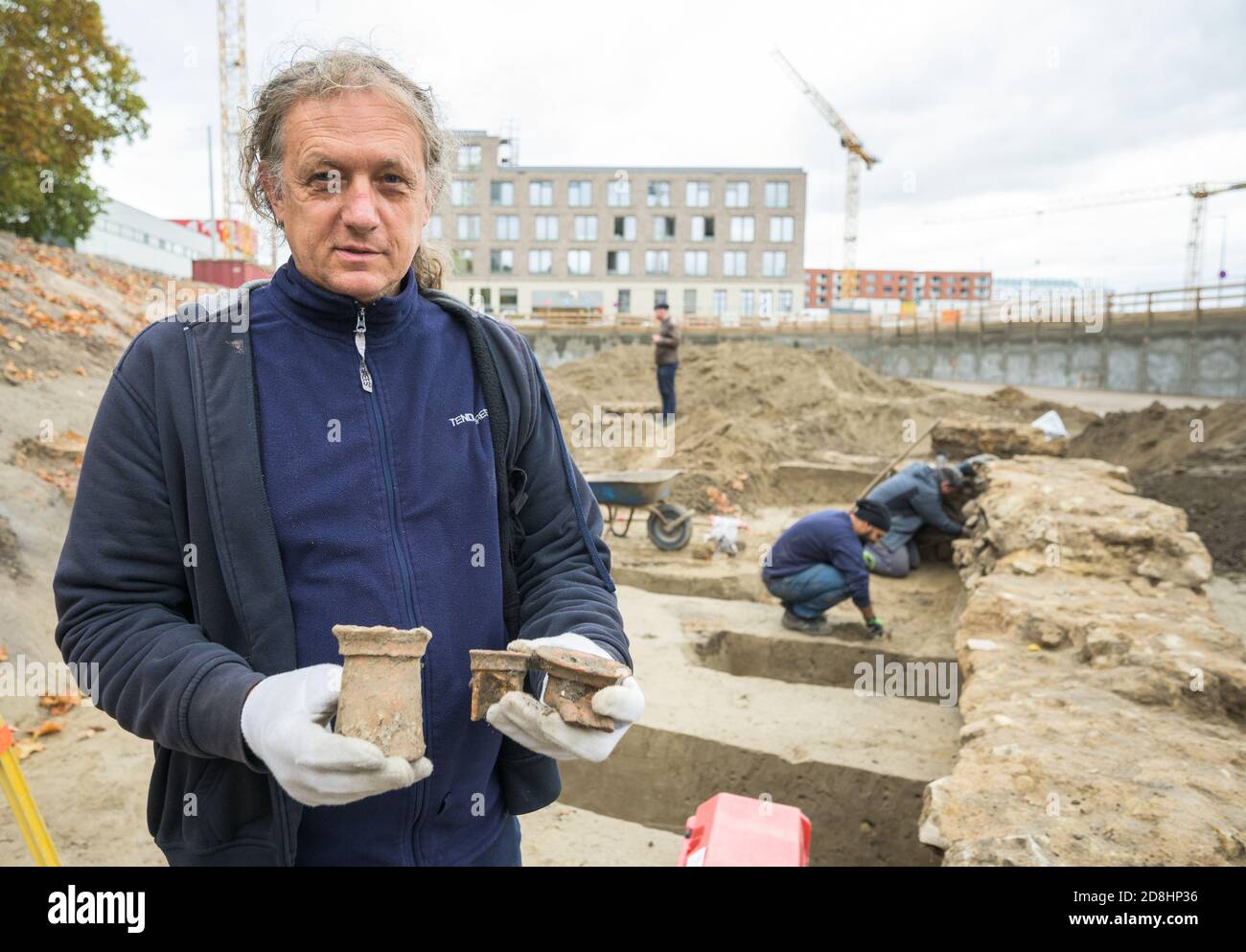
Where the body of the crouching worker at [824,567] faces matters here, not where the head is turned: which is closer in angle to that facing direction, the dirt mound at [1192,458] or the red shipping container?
the dirt mound

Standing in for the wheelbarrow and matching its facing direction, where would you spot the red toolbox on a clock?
The red toolbox is roughly at 3 o'clock from the wheelbarrow.

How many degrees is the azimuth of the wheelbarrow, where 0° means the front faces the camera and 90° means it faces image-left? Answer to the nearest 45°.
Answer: approximately 270°

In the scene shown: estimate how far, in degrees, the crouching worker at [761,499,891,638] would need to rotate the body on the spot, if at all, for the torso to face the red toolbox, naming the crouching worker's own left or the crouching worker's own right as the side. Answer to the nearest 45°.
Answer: approximately 90° to the crouching worker's own right

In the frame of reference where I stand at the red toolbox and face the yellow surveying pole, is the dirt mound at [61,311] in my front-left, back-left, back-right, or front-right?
front-right

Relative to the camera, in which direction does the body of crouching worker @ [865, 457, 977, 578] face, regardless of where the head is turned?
to the viewer's right

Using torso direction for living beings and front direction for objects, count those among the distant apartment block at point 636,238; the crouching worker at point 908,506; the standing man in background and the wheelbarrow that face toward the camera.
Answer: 1

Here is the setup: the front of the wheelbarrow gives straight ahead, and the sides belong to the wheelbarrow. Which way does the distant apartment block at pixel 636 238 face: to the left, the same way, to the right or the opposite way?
to the right

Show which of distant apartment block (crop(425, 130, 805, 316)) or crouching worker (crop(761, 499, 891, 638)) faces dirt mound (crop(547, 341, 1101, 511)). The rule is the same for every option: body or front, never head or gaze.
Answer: the distant apartment block

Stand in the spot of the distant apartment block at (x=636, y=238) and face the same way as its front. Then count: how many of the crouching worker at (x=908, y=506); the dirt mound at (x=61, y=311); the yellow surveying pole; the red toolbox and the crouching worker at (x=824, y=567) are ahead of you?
5

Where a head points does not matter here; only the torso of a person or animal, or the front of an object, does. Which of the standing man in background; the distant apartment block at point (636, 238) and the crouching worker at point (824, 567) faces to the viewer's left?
the standing man in background

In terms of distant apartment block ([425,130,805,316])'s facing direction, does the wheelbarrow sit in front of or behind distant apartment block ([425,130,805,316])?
in front

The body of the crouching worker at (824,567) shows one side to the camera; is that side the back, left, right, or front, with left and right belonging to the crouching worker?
right

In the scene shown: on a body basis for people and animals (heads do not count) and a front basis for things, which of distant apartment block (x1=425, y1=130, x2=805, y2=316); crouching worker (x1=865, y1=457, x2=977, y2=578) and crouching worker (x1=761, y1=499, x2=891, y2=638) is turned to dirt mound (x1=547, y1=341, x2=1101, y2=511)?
the distant apartment block

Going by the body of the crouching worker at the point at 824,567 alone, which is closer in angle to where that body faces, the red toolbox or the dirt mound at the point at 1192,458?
the dirt mound

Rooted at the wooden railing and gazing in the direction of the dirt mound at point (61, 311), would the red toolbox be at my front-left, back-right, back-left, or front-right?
front-left
